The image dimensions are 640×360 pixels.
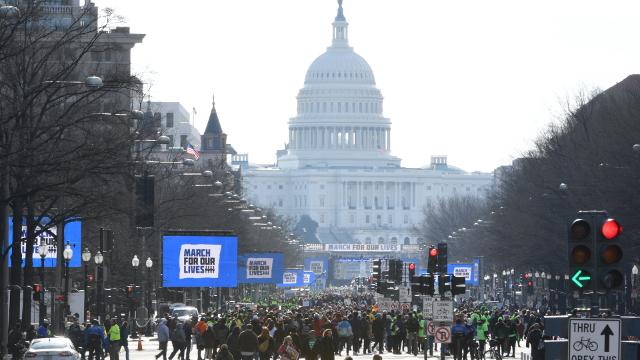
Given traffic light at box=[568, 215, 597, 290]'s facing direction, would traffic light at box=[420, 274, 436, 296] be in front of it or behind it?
behind

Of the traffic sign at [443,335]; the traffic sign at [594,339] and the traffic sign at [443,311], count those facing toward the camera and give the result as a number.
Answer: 3

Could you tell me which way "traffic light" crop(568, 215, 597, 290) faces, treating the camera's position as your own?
facing the viewer

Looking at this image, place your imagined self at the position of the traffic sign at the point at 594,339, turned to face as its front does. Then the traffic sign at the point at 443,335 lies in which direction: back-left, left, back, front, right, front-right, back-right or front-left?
back

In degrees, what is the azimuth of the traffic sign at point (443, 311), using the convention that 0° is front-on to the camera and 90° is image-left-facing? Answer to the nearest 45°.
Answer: approximately 0°

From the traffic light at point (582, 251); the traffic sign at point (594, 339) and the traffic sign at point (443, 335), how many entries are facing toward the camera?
3

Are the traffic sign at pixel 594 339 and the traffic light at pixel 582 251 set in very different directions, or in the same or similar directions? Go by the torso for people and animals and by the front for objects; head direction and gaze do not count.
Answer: same or similar directions

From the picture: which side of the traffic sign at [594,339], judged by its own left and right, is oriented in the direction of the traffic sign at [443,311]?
back
